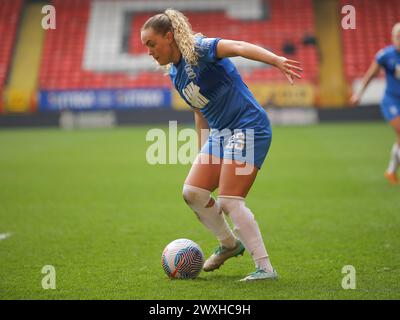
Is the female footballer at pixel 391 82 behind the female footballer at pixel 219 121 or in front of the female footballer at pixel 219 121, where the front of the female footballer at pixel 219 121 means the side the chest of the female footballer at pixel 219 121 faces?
behind

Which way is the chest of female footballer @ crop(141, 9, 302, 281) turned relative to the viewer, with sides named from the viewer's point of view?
facing the viewer and to the left of the viewer
